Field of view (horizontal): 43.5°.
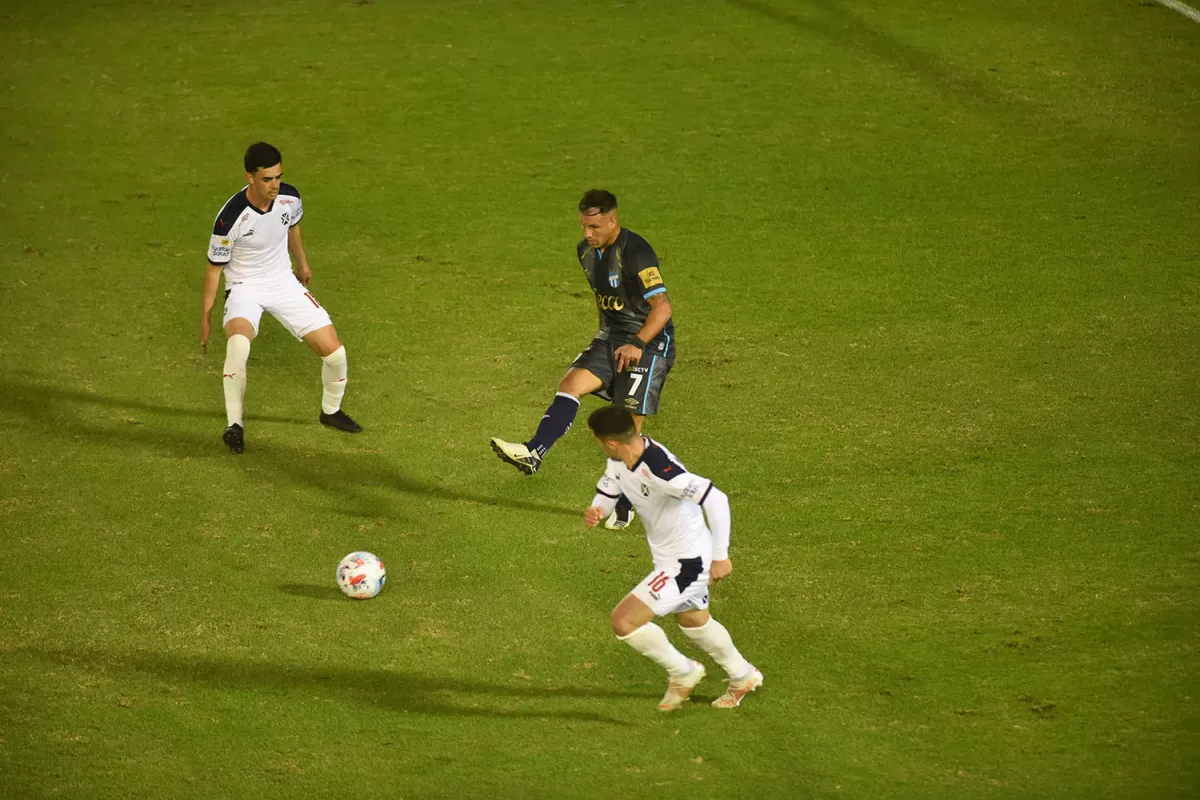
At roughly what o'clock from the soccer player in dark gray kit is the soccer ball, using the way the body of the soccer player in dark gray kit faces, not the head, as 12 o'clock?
The soccer ball is roughly at 12 o'clock from the soccer player in dark gray kit.

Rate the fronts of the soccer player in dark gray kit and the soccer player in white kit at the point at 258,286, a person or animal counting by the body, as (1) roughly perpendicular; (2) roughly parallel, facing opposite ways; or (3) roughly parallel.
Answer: roughly perpendicular

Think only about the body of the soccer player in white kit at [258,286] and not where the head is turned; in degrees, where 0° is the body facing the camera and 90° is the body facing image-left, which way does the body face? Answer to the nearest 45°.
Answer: approximately 315°

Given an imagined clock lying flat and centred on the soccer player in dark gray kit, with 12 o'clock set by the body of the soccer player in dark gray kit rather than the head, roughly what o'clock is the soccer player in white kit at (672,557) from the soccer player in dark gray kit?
The soccer player in white kit is roughly at 10 o'clock from the soccer player in dark gray kit.

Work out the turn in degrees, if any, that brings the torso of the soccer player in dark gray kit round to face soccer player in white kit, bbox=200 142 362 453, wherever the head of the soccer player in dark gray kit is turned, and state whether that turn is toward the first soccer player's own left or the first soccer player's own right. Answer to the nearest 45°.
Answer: approximately 45° to the first soccer player's own right

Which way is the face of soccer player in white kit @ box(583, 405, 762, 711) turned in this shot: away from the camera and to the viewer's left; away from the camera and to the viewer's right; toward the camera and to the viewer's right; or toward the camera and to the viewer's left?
away from the camera and to the viewer's left

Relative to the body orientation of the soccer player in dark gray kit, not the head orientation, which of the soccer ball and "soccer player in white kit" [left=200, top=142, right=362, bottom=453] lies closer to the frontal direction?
the soccer ball
